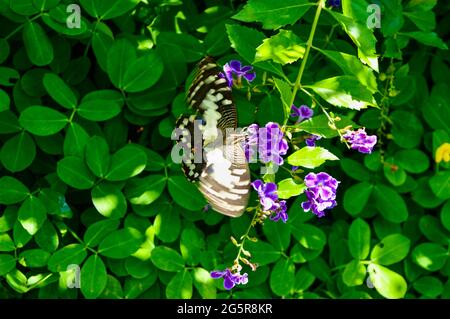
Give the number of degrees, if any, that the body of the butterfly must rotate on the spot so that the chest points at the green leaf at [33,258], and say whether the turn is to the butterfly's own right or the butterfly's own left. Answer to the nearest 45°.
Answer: approximately 180°

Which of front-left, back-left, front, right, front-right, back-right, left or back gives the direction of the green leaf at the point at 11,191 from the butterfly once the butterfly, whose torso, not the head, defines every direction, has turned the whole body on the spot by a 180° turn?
front

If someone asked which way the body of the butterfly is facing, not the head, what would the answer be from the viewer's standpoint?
to the viewer's right

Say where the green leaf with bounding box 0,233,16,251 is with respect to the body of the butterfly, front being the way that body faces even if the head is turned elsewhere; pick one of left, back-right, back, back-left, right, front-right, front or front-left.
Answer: back

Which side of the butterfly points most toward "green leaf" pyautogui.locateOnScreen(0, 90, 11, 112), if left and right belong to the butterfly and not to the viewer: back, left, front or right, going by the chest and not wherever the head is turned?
back
